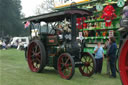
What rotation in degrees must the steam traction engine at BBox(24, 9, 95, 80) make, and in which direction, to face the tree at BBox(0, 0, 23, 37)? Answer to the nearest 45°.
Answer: approximately 135° to its left

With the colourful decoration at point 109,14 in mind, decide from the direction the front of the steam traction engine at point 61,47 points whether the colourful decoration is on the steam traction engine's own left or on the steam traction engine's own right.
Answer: on the steam traction engine's own left
